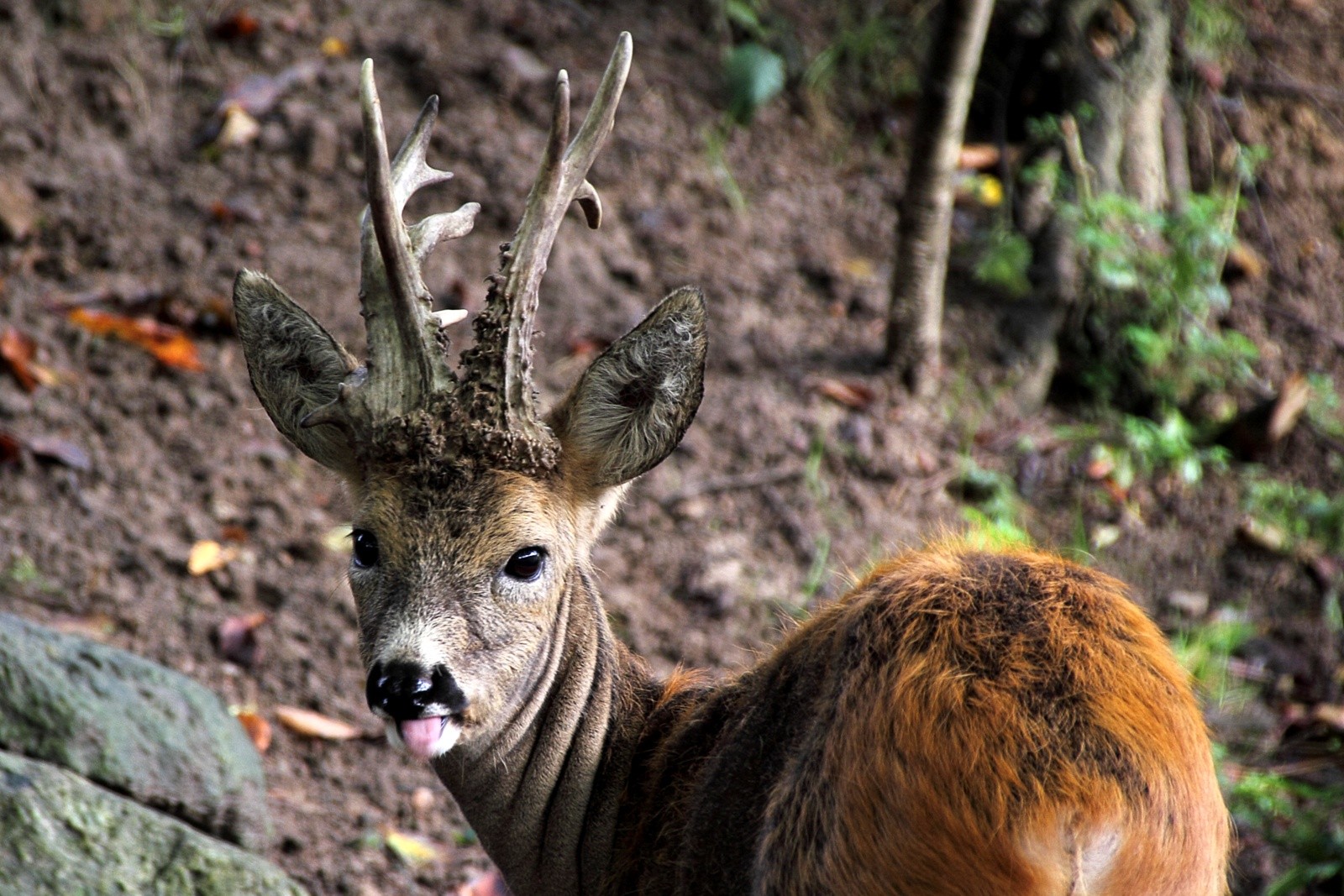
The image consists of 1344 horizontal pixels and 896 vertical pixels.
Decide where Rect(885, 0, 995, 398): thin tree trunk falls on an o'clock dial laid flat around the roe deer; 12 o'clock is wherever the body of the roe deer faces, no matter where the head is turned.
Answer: The thin tree trunk is roughly at 2 o'clock from the roe deer.

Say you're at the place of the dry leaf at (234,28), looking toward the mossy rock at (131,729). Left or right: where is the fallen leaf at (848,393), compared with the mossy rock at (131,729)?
left

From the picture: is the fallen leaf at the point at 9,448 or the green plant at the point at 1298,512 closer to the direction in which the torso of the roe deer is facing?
the fallen leaf

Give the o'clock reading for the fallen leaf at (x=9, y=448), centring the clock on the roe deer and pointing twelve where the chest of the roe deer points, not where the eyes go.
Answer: The fallen leaf is roughly at 12 o'clock from the roe deer.

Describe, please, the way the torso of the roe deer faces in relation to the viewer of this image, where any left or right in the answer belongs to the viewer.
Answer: facing away from the viewer and to the left of the viewer

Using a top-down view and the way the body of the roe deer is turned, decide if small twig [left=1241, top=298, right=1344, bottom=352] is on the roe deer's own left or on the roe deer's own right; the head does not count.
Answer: on the roe deer's own right

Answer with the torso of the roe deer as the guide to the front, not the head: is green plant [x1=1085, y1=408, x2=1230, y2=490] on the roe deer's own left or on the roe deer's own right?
on the roe deer's own right

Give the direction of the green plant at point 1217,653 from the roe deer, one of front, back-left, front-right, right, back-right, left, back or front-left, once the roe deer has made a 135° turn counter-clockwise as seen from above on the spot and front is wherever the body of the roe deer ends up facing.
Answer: back-left

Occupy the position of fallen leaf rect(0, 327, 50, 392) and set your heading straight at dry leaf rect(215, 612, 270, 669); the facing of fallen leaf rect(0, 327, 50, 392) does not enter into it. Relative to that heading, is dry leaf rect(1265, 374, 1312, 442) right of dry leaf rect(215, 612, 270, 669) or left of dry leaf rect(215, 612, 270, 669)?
left

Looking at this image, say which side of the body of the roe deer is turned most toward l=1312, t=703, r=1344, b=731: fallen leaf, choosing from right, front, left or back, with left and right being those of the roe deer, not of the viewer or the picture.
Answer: right

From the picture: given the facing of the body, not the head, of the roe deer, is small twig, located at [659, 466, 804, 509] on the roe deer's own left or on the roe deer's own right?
on the roe deer's own right
